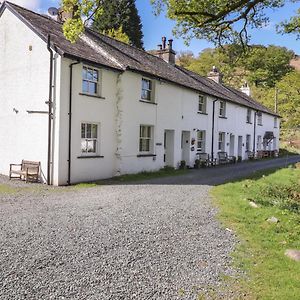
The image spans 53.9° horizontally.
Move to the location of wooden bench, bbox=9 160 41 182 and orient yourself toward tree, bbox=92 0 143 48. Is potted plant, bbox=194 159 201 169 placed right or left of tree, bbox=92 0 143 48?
right

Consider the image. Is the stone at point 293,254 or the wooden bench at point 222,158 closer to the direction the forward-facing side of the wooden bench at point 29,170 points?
the stone

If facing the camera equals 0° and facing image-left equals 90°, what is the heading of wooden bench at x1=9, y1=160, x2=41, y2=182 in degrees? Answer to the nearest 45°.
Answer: approximately 45°

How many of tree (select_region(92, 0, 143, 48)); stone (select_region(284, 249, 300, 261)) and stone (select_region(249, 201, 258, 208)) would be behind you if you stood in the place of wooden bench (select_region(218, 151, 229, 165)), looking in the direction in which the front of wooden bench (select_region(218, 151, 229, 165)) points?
1

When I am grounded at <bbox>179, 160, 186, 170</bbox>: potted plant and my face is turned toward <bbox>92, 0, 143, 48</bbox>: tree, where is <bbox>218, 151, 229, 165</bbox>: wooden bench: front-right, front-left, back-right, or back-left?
front-right

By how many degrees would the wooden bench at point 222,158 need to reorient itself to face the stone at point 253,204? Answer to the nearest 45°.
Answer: approximately 45° to its right

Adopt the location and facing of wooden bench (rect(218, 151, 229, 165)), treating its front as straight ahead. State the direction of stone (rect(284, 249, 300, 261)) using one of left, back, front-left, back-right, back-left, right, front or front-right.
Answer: front-right

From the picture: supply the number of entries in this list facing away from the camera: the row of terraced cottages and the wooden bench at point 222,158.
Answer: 0

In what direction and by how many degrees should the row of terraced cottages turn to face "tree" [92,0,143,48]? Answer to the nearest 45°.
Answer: approximately 135° to its left

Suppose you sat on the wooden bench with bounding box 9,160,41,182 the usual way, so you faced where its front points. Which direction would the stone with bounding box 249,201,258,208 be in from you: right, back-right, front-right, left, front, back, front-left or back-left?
left

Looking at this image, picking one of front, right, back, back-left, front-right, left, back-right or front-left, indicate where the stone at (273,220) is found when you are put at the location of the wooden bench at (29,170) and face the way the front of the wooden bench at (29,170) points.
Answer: left

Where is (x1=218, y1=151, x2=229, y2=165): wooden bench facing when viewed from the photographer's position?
facing the viewer and to the right of the viewer

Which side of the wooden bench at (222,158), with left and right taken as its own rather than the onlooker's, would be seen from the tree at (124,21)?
back

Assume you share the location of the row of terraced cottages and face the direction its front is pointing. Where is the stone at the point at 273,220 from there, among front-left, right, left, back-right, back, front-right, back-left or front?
front
